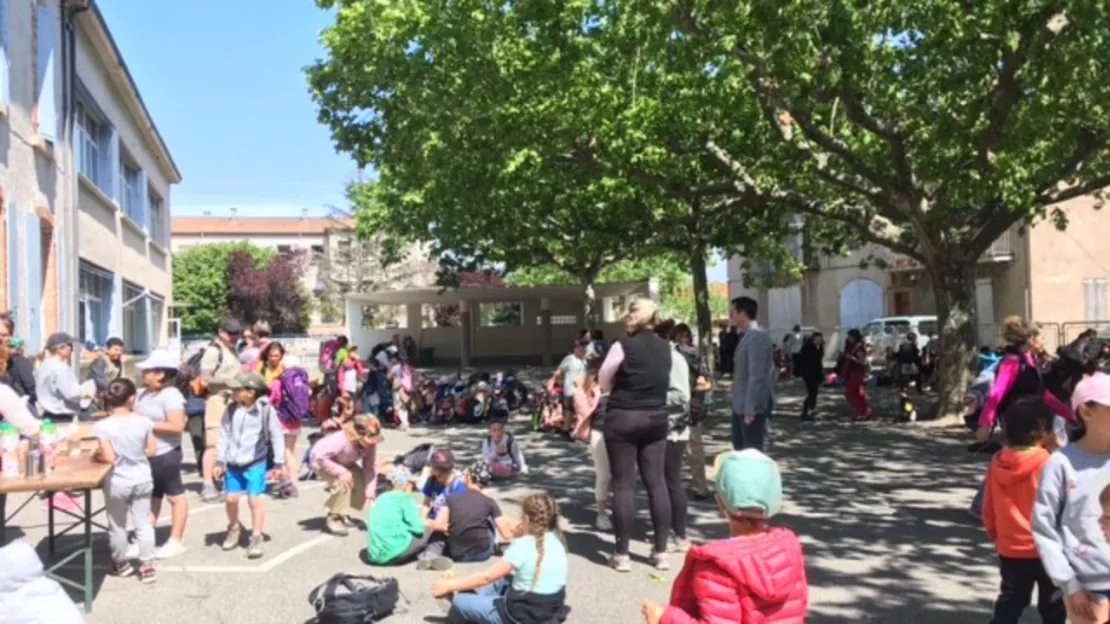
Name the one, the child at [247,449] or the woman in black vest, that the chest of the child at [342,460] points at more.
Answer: the woman in black vest

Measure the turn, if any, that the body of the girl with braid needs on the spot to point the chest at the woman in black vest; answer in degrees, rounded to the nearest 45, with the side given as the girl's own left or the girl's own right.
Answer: approximately 90° to the girl's own right

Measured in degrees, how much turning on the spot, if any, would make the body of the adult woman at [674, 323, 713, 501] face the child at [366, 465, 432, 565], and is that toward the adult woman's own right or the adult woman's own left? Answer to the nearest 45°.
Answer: approximately 45° to the adult woman's own left

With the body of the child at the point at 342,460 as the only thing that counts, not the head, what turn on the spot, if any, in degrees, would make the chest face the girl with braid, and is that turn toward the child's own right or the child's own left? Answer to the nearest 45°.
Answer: approximately 45° to the child's own right

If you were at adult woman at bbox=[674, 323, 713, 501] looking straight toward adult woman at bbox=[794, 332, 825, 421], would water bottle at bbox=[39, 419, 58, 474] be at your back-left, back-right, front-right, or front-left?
back-left

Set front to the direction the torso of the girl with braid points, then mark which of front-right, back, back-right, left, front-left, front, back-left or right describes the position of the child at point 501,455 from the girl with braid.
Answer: front-right

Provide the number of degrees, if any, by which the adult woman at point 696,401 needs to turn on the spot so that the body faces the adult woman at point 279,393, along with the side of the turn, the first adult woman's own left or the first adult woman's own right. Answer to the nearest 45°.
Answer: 0° — they already face them

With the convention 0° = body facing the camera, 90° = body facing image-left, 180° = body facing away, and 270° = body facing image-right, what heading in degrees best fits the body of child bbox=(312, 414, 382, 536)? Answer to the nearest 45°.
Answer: approximately 315°

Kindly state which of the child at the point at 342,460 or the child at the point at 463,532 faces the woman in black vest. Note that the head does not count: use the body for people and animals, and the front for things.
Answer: the child at the point at 342,460

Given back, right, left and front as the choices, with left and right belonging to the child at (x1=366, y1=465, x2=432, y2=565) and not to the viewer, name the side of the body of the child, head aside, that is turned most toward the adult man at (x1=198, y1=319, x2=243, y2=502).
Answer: left

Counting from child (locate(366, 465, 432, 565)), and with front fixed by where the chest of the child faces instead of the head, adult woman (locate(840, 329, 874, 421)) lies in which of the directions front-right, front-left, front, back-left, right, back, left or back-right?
front

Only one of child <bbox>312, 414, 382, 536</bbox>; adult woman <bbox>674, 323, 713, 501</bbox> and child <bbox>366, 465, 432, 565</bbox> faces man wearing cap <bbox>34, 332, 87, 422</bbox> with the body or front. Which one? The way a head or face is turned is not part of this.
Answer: the adult woman

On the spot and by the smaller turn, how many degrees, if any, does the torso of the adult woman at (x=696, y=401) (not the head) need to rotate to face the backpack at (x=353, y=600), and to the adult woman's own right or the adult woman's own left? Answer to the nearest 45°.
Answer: approximately 45° to the adult woman's own left

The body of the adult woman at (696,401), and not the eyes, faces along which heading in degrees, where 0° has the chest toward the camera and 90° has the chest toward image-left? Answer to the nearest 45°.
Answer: approximately 90°

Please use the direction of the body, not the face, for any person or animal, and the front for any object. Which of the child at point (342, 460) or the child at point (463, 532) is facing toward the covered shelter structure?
the child at point (463, 532)

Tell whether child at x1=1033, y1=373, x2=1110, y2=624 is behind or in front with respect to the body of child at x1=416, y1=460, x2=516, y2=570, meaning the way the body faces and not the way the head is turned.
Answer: behind

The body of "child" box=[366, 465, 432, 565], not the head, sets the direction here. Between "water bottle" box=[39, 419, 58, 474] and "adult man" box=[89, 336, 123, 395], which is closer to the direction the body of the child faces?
the adult man

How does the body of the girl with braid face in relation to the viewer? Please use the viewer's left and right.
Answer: facing away from the viewer and to the left of the viewer
